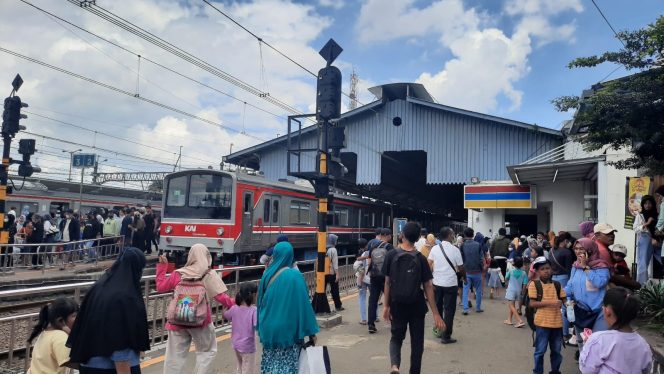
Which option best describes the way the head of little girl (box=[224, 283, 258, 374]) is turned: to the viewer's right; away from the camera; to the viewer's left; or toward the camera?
away from the camera

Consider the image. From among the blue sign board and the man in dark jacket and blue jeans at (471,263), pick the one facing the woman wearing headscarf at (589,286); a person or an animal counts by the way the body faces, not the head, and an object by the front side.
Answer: the blue sign board

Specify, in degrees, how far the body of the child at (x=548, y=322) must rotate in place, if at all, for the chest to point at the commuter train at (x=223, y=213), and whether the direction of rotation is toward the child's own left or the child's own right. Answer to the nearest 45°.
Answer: approximately 135° to the child's own right

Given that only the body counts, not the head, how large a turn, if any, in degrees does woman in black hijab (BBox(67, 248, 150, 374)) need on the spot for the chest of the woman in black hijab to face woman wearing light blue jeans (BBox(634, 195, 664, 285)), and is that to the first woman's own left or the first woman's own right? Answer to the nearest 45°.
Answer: approximately 45° to the first woman's own right

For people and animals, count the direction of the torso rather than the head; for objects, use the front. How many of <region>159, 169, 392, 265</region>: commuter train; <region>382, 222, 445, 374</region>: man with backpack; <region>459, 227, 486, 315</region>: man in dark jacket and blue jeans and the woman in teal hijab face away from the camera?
3

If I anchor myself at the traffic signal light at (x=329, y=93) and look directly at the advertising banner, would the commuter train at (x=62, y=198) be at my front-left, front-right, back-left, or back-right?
back-left

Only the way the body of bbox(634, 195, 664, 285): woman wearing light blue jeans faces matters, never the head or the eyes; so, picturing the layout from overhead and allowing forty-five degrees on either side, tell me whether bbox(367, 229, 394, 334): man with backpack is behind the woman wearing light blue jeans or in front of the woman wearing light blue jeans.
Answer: in front

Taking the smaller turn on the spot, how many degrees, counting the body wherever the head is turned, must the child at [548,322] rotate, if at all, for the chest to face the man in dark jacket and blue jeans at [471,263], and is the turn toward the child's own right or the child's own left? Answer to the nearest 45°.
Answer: approximately 180°

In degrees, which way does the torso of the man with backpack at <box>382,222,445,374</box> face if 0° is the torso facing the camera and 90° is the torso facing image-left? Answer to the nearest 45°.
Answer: approximately 180°

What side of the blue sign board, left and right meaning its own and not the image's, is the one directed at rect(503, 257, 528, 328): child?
front

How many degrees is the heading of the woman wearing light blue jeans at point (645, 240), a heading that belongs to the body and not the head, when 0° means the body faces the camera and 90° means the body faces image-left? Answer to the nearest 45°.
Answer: approximately 45°
